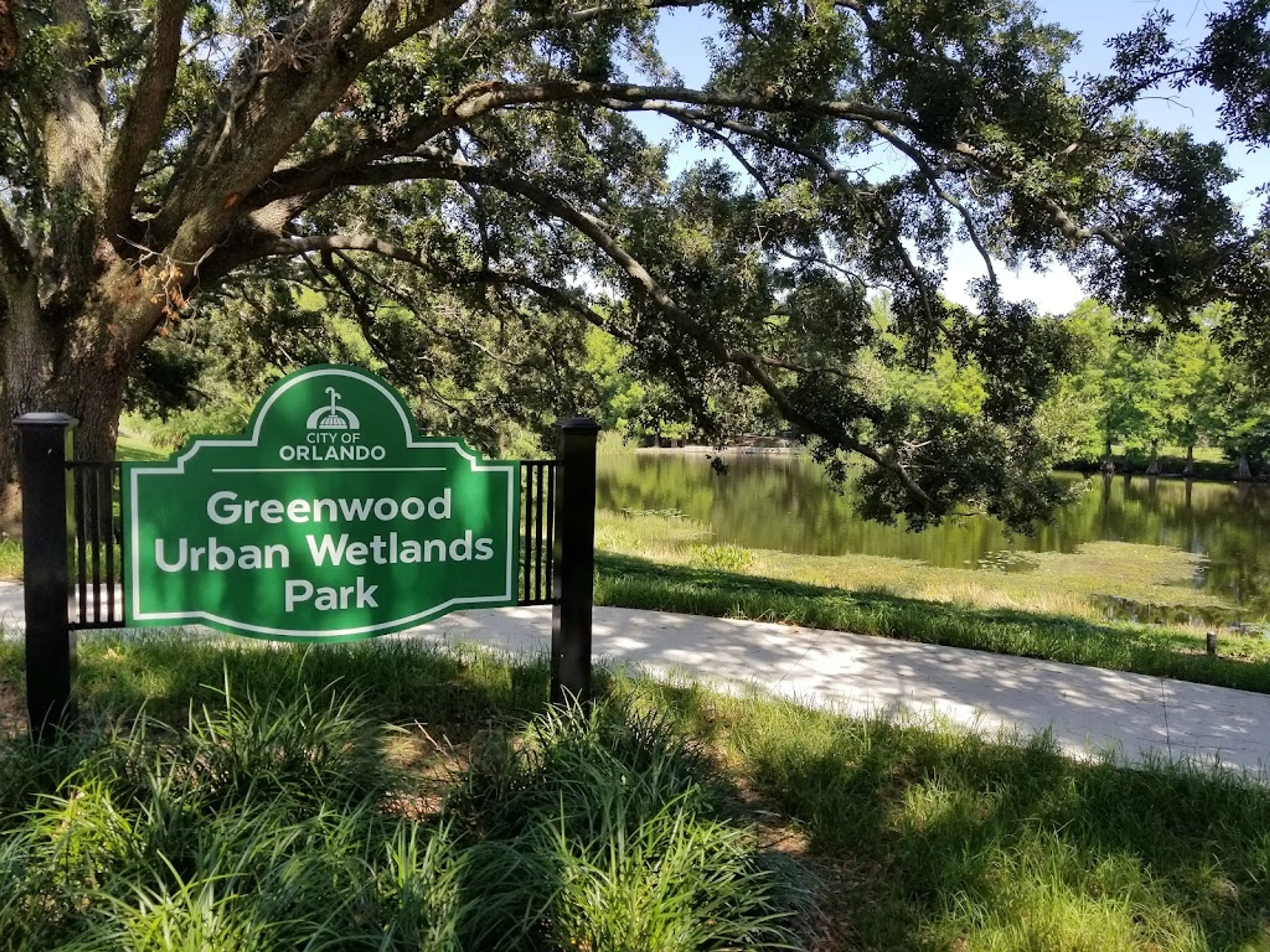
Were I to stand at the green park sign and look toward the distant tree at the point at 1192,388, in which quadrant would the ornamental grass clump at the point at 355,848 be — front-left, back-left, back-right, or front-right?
back-right

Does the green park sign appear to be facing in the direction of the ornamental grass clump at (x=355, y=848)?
yes

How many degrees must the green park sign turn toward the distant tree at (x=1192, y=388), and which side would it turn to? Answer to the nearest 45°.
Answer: approximately 135° to its left

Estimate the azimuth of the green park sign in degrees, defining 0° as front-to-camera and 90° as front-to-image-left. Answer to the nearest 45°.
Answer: approximately 0°

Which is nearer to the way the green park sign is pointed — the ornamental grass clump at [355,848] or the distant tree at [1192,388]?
the ornamental grass clump
